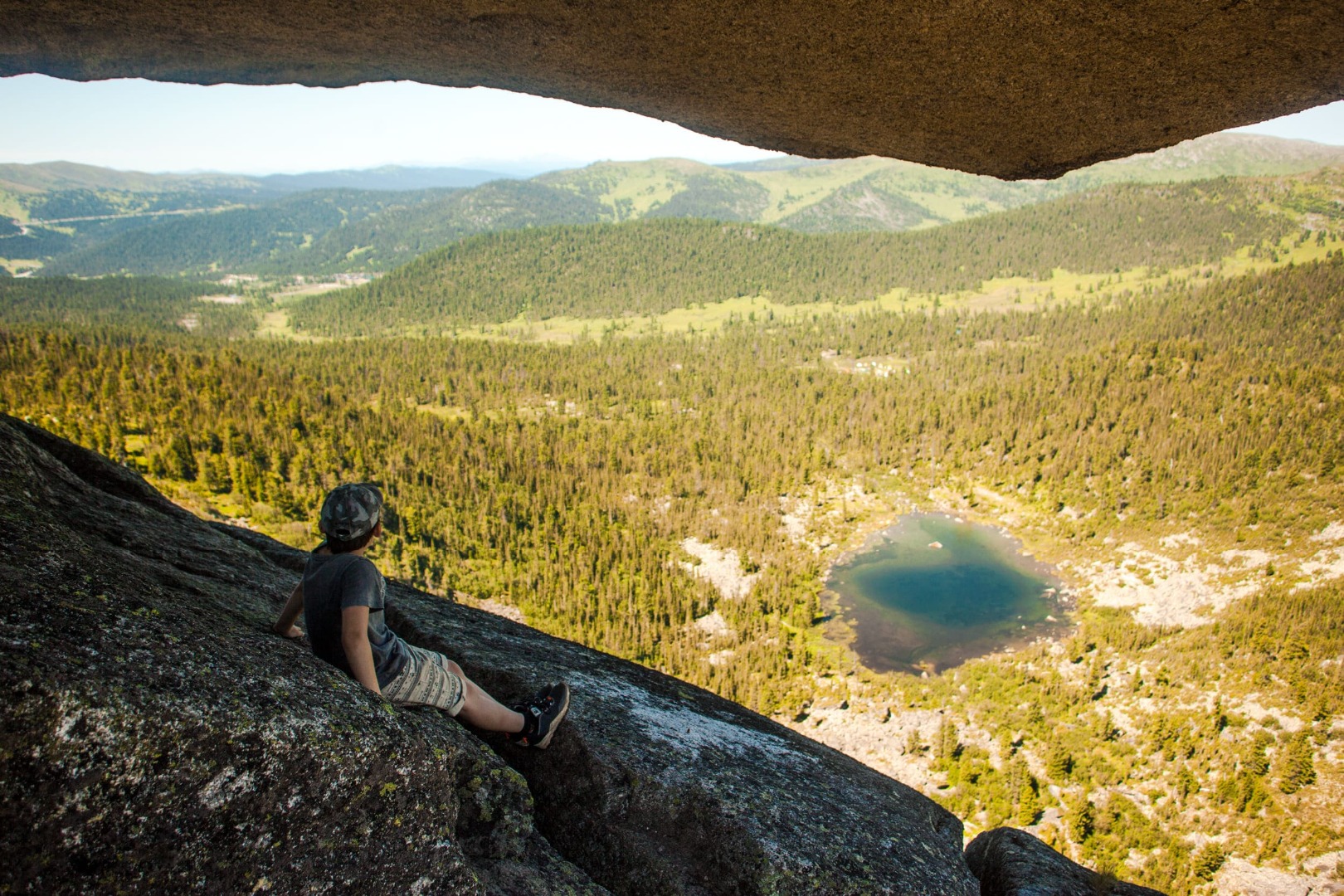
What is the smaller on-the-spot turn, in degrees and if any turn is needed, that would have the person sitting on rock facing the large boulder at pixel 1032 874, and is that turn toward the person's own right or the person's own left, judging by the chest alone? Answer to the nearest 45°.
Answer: approximately 45° to the person's own right

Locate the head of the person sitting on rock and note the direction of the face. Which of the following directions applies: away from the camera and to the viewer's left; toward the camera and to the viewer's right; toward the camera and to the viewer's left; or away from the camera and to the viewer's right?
away from the camera and to the viewer's right

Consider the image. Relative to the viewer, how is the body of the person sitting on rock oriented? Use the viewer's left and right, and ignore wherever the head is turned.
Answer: facing away from the viewer and to the right of the viewer
